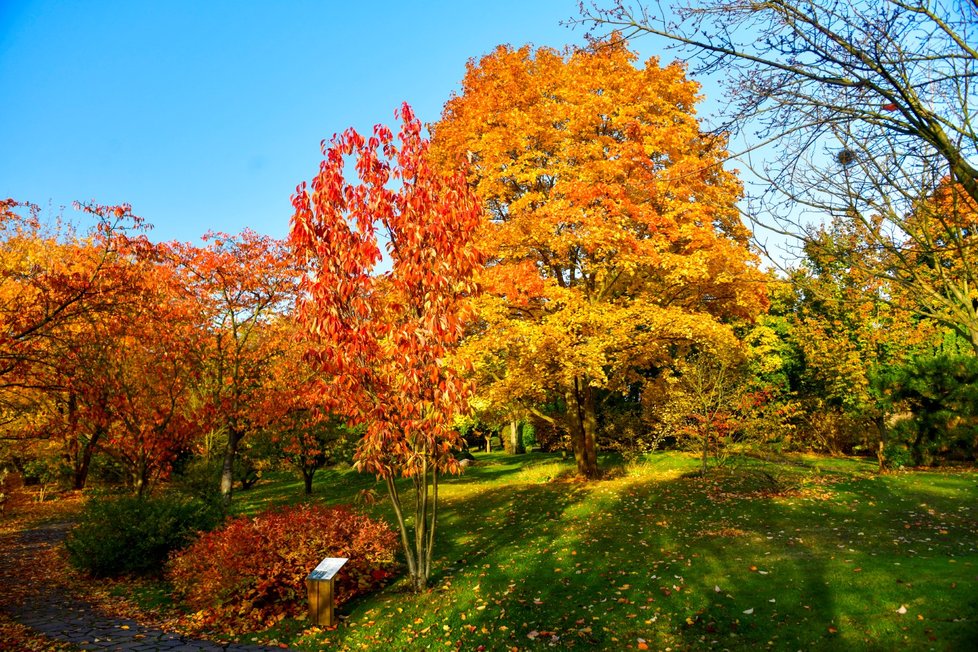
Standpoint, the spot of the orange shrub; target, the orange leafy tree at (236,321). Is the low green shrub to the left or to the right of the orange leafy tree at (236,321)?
left

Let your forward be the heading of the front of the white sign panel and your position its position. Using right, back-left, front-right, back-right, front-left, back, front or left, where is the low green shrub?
right

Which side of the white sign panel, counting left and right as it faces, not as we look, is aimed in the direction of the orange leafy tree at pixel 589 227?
back

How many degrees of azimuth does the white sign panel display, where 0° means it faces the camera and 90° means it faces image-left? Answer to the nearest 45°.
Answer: approximately 45°

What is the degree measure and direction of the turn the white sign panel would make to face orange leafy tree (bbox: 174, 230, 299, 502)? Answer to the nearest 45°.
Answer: approximately 135° to its right
